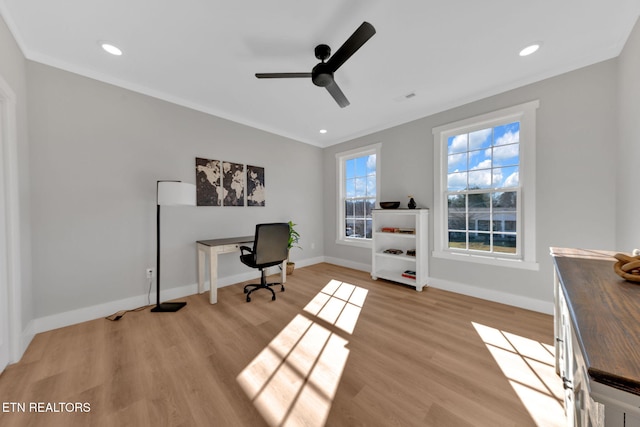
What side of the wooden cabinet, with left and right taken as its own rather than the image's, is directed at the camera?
left

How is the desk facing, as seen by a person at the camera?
facing the viewer and to the right of the viewer

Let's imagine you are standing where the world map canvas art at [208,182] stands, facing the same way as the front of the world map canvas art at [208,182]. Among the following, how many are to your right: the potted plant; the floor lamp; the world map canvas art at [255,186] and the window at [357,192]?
1

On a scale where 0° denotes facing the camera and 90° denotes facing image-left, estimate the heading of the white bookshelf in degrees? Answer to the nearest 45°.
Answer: approximately 45°

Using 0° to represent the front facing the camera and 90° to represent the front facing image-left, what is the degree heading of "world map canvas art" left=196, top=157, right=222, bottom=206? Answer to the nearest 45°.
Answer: approximately 315°

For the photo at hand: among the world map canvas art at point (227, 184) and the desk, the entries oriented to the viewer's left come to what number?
0

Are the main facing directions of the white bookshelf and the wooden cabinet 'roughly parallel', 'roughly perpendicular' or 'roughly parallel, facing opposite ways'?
roughly perpendicular
